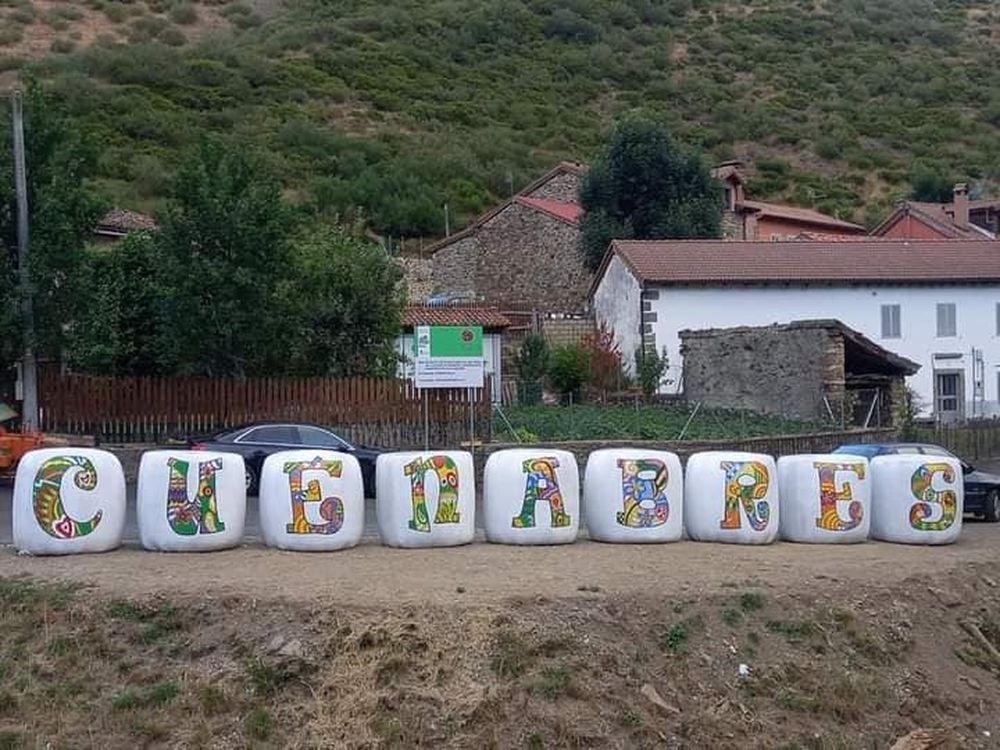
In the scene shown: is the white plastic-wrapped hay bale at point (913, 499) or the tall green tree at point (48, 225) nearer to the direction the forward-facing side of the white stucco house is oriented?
the white plastic-wrapped hay bale

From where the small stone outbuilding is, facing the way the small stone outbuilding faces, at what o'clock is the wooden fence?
The wooden fence is roughly at 3 o'clock from the small stone outbuilding.

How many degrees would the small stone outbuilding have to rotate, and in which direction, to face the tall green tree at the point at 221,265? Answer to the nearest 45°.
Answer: approximately 90° to its right

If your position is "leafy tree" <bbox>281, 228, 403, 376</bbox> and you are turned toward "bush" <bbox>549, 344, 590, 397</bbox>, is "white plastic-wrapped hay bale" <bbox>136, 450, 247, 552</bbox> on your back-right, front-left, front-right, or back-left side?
back-right

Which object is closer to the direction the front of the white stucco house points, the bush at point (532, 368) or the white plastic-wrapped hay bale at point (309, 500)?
the white plastic-wrapped hay bale

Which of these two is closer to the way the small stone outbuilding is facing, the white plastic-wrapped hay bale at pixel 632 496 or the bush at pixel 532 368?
the white plastic-wrapped hay bale

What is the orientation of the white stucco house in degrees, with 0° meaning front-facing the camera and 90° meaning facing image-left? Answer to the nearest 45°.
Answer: approximately 0°

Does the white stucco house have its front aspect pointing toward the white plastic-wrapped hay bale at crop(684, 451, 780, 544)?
yes

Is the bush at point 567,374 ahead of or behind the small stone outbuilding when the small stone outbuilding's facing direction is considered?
behind

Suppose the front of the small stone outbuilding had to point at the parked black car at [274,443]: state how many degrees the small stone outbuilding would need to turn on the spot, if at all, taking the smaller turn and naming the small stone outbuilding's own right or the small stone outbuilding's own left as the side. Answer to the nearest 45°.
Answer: approximately 90° to the small stone outbuilding's own right

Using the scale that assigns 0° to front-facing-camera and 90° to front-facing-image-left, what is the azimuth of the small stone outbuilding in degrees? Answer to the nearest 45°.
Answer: approximately 315°

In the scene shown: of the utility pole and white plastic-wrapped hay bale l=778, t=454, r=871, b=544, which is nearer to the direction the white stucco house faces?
the white plastic-wrapped hay bale

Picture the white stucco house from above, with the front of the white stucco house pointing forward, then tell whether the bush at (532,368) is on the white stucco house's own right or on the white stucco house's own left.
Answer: on the white stucco house's own right

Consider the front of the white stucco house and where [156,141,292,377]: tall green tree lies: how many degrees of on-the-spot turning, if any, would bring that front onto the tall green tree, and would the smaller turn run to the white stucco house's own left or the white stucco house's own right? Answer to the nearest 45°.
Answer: approximately 45° to the white stucco house's own right
